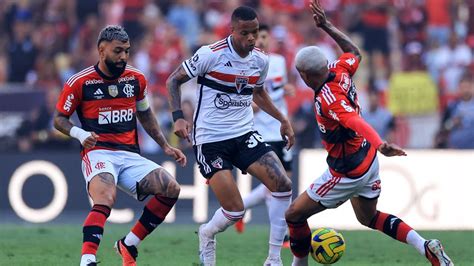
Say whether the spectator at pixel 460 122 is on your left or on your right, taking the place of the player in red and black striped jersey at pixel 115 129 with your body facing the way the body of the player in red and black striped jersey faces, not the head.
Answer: on your left

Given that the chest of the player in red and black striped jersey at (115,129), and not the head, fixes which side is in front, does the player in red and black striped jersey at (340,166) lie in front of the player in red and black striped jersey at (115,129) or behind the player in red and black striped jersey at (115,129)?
in front

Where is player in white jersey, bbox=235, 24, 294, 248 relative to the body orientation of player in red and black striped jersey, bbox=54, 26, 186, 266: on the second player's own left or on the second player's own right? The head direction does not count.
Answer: on the second player's own left

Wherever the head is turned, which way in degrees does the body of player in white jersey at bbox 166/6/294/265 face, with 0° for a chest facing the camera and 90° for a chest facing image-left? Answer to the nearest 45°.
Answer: approximately 315°

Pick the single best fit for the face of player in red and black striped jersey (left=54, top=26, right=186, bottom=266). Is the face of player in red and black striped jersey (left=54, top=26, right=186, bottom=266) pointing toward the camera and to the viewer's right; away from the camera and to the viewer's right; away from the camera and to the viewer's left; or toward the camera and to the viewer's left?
toward the camera and to the viewer's right

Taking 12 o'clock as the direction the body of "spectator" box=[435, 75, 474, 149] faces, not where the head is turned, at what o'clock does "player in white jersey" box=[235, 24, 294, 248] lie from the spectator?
The player in white jersey is roughly at 1 o'clock from the spectator.

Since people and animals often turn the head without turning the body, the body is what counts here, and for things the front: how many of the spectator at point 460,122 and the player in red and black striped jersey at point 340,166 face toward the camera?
1

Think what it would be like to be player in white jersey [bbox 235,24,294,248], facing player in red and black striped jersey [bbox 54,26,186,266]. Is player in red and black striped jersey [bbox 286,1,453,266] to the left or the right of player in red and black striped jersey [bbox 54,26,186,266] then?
left

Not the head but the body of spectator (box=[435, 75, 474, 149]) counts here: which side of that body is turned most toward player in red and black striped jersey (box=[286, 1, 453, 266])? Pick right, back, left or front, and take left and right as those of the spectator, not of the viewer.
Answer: front

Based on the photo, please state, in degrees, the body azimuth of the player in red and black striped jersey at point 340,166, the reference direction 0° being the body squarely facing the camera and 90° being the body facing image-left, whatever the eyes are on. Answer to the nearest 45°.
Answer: approximately 135°

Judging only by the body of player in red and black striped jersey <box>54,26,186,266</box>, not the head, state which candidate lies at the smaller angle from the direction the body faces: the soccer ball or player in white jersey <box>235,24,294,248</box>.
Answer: the soccer ball

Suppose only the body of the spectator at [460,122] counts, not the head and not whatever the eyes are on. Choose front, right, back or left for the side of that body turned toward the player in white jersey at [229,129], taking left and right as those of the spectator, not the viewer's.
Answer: front
